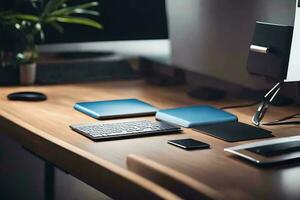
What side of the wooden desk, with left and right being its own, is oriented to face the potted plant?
right

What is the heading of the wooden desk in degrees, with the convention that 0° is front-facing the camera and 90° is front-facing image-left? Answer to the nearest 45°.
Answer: approximately 45°

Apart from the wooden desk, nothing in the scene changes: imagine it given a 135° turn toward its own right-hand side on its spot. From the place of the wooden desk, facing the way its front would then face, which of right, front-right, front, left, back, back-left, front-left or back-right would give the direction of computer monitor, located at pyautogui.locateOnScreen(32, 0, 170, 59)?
front
